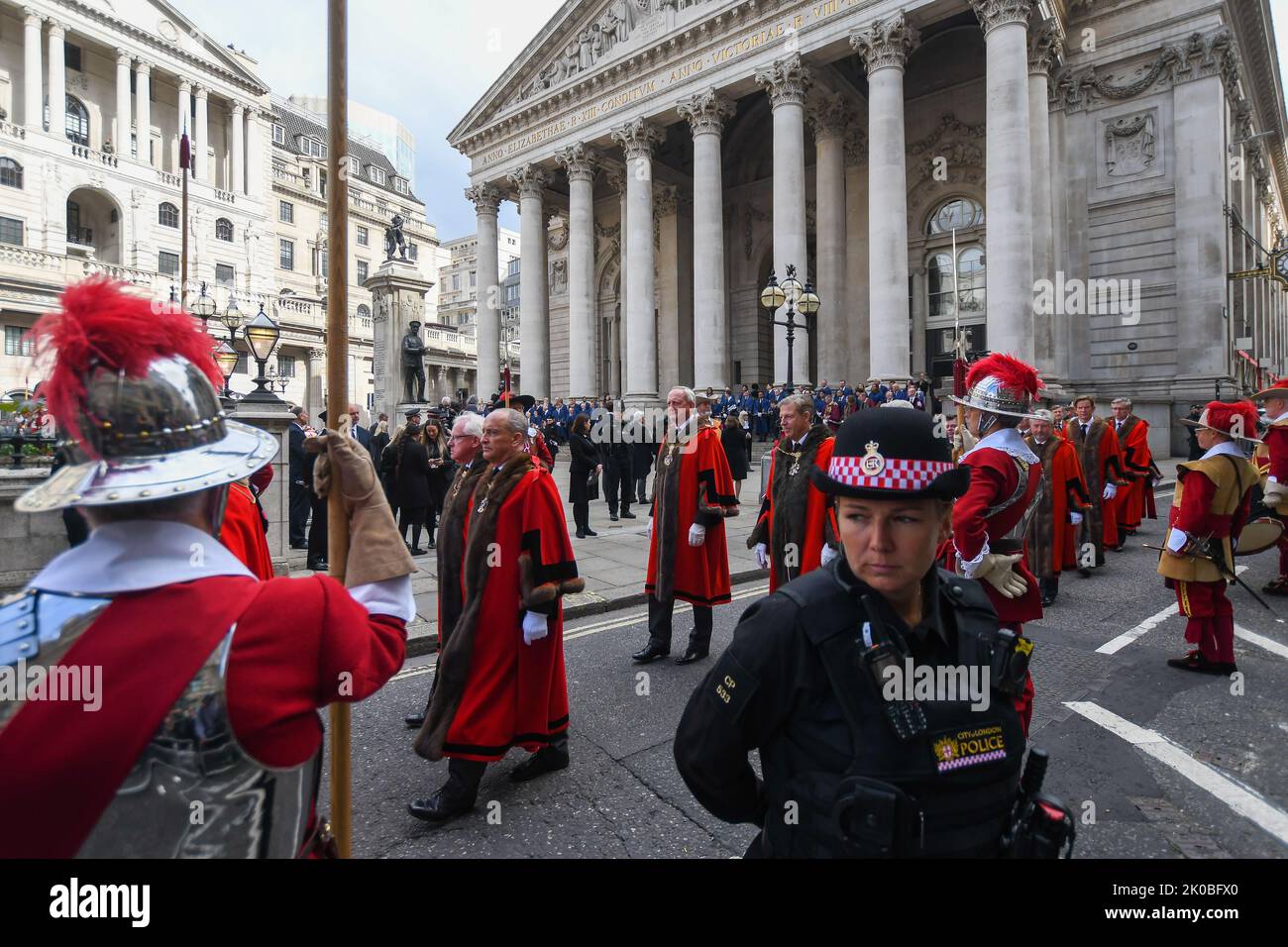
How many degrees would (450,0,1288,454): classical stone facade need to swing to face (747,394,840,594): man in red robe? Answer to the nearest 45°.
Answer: approximately 45° to its left

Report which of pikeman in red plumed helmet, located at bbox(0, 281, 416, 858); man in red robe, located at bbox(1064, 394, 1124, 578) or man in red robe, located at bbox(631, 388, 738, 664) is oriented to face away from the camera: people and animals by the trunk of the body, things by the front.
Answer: the pikeman in red plumed helmet

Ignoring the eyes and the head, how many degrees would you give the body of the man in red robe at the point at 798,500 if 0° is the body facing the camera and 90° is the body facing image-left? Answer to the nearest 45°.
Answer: approximately 45°

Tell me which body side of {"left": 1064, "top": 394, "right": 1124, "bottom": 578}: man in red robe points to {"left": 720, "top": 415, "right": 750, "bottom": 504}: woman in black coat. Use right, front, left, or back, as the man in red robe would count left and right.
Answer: right

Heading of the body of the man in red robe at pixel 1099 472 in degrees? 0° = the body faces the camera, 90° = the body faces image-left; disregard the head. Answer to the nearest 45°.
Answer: approximately 45°

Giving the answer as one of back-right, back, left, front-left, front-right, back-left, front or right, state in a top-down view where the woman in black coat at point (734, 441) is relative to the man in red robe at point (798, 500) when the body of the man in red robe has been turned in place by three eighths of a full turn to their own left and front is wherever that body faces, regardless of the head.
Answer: left

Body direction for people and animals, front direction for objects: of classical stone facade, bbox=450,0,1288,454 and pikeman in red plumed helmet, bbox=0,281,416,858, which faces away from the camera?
the pikeman in red plumed helmet

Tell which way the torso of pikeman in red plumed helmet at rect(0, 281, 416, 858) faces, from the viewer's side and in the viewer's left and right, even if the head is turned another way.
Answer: facing away from the viewer

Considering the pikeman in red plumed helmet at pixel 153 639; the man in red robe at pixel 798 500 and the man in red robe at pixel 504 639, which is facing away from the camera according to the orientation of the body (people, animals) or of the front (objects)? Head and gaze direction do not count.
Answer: the pikeman in red plumed helmet

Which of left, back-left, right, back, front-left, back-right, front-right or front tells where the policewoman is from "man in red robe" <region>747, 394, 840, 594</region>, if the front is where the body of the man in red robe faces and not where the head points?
front-left
